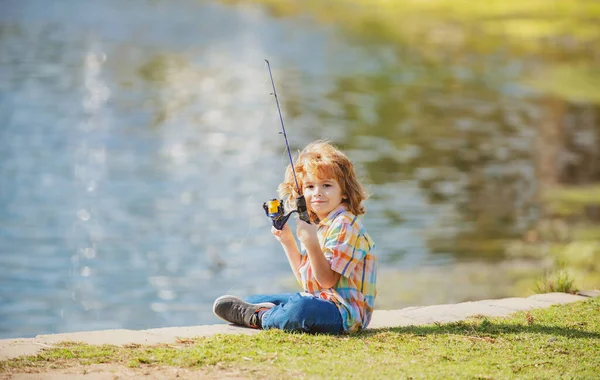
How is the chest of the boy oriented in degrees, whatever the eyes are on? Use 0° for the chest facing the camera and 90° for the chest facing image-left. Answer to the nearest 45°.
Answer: approximately 90°
